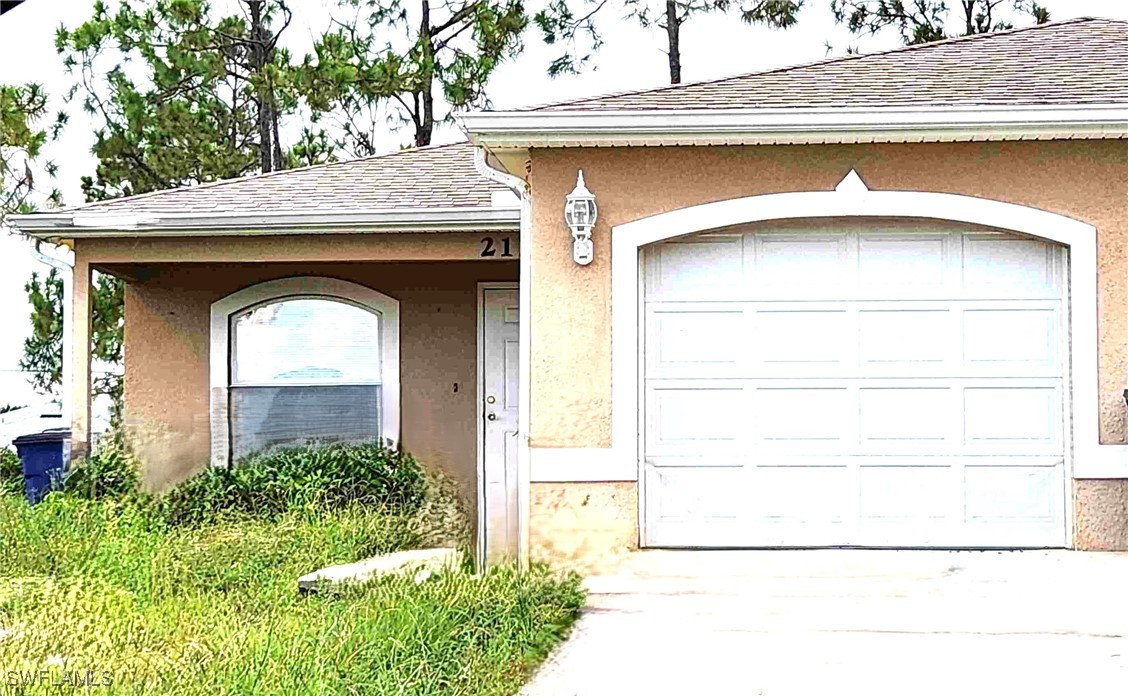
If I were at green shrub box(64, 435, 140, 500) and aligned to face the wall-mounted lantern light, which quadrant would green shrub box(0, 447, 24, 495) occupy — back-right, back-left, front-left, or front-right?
back-left

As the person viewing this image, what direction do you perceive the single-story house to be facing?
facing the viewer

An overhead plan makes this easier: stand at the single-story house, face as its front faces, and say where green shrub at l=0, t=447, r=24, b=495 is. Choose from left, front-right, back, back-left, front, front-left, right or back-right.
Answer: back-right

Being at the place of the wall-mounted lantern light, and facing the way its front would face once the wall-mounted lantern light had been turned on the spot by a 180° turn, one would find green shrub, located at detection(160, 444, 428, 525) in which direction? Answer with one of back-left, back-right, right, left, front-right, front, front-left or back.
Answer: front-left

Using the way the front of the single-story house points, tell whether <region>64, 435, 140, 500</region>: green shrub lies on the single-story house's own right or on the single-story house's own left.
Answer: on the single-story house's own right

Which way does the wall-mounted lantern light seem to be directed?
toward the camera

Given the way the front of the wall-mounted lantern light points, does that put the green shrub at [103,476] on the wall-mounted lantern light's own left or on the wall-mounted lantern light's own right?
on the wall-mounted lantern light's own right

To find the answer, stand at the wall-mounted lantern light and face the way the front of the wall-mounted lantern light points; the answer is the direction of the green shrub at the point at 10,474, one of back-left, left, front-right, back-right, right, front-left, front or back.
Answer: back-right
